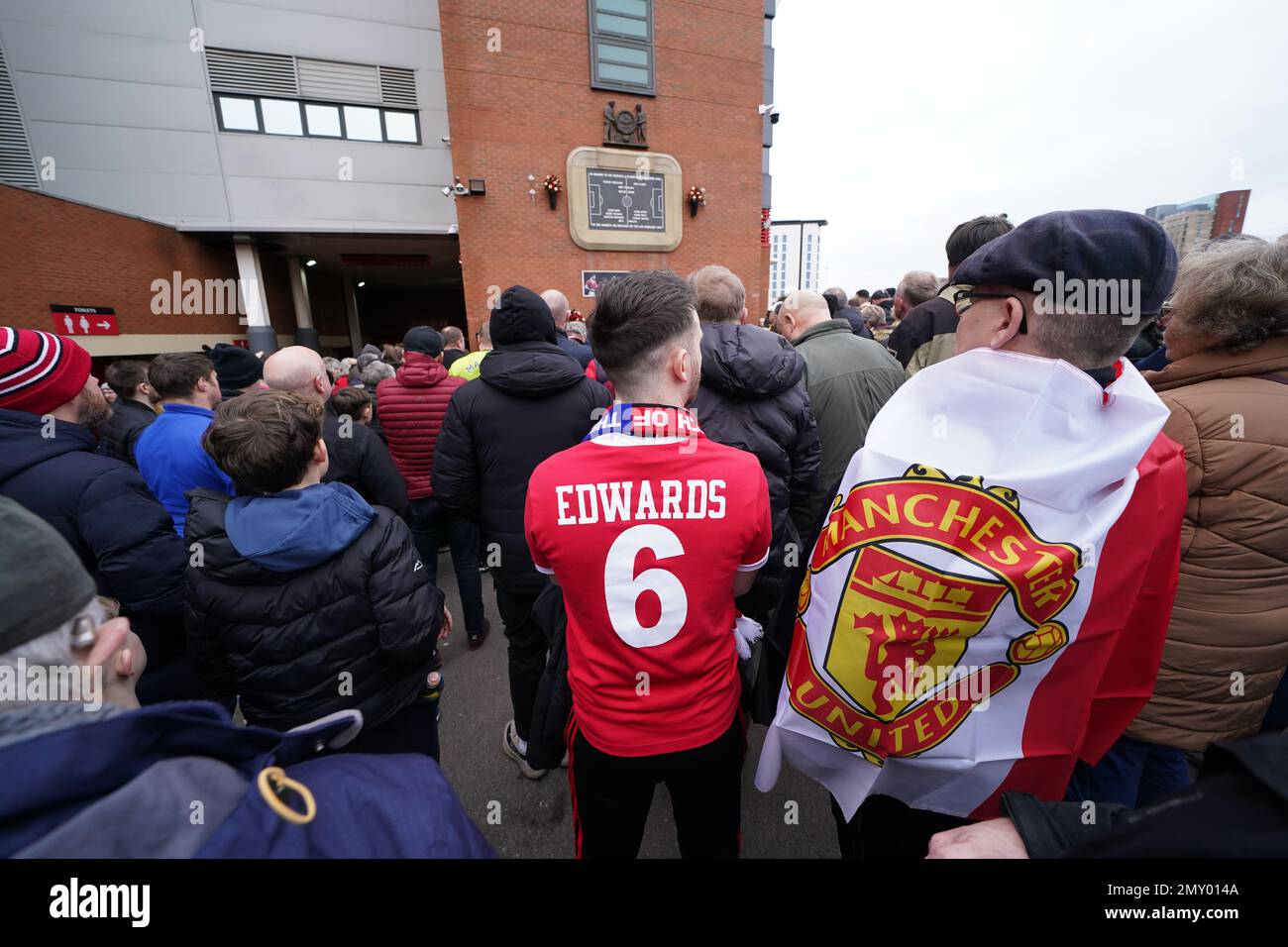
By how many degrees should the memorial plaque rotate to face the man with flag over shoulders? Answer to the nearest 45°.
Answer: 0° — it already faces them

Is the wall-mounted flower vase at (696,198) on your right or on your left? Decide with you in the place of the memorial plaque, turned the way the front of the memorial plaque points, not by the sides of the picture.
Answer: on your left

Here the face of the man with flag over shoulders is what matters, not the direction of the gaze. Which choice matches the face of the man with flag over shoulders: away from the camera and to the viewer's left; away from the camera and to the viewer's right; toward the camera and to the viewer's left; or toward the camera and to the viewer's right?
away from the camera and to the viewer's left

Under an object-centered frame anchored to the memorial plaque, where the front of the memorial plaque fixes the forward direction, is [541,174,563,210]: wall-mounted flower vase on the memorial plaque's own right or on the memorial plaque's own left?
on the memorial plaque's own right

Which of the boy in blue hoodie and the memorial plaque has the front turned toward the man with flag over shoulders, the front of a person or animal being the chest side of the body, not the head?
the memorial plaque

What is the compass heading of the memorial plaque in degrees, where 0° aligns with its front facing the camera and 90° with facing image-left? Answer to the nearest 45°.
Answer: approximately 0°

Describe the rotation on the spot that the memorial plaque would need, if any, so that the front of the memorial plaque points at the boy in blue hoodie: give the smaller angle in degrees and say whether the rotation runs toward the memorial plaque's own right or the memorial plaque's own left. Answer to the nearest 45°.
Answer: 0° — it already faces them

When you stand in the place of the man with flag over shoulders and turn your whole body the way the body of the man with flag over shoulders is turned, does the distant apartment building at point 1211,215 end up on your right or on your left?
on your right

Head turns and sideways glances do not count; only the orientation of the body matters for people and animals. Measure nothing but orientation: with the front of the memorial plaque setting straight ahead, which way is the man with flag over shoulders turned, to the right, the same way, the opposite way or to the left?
the opposite way

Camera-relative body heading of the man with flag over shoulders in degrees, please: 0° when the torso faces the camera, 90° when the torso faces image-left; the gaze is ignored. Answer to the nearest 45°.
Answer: approximately 135°
